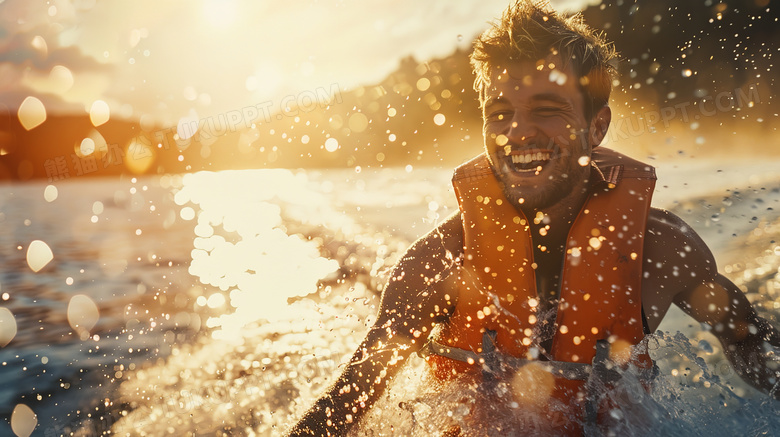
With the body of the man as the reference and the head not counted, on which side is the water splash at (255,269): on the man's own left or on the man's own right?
on the man's own right

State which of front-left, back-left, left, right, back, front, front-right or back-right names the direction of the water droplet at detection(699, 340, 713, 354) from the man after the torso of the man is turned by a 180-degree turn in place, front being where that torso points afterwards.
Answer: front-right

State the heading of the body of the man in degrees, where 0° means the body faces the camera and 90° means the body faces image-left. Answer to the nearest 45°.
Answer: approximately 0°

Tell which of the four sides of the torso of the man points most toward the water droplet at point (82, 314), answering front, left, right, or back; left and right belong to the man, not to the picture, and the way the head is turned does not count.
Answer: right

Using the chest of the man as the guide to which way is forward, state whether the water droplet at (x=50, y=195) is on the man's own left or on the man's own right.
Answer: on the man's own right

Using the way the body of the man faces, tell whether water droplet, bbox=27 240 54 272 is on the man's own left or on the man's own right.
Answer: on the man's own right

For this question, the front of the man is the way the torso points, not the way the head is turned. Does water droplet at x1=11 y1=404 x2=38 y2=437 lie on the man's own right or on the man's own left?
on the man's own right
